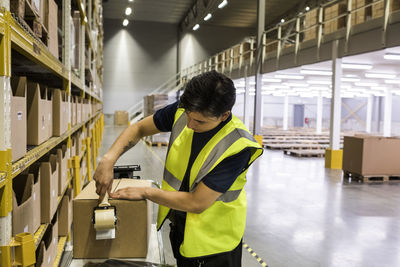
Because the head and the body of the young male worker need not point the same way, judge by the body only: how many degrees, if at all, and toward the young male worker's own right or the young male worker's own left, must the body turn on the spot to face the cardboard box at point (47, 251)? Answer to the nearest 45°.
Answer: approximately 90° to the young male worker's own right

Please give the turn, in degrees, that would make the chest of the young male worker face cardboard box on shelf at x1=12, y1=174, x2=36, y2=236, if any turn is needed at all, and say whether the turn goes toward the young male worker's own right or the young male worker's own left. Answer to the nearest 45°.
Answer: approximately 45° to the young male worker's own right

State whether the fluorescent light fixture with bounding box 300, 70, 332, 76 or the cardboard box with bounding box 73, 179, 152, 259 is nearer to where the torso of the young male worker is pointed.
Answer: the cardboard box

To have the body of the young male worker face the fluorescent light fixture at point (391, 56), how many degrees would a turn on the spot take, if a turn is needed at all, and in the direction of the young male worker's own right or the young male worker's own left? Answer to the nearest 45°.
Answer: approximately 180°

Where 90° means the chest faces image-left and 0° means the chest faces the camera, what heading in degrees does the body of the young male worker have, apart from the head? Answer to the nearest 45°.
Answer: approximately 45°

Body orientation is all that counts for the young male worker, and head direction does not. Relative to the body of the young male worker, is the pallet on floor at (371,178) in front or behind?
behind

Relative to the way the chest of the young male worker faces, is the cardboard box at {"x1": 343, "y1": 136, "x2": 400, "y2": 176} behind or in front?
behind

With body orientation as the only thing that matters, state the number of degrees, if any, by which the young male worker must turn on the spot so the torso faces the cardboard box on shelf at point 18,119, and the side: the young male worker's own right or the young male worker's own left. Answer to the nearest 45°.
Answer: approximately 45° to the young male worker's own right
